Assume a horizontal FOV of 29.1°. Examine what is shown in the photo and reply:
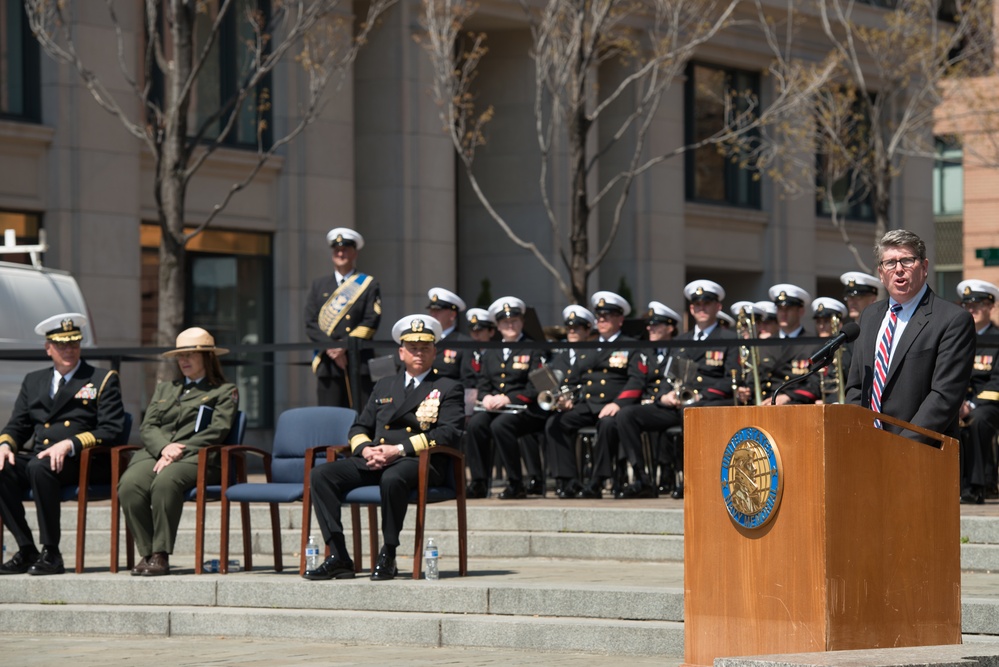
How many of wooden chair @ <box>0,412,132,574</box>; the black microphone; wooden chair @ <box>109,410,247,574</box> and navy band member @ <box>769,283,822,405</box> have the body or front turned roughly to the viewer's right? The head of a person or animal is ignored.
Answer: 1

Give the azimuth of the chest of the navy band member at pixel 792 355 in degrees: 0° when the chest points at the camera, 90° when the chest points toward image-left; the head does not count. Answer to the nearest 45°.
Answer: approximately 45°

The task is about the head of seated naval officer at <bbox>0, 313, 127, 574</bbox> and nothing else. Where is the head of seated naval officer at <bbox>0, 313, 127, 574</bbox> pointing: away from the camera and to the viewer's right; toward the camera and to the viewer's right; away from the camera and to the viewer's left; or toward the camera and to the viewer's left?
toward the camera and to the viewer's right

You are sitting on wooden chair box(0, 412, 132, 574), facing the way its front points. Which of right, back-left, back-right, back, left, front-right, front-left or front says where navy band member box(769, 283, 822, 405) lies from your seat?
back-left

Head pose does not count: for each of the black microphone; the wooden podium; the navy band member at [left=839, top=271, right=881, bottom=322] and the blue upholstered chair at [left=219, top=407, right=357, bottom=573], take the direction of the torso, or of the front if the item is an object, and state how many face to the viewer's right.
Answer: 1

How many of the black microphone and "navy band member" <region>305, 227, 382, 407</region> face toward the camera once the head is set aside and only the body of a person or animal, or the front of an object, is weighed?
1

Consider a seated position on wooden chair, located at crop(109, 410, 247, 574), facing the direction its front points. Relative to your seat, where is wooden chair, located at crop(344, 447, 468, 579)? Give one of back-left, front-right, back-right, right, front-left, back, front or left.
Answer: left

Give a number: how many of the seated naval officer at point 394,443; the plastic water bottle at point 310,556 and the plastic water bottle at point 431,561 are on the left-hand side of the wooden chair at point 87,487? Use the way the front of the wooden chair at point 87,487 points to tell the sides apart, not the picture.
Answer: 3

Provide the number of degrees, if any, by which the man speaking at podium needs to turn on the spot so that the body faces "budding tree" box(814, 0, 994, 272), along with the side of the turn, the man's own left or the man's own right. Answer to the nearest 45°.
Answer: approximately 135° to the man's own right

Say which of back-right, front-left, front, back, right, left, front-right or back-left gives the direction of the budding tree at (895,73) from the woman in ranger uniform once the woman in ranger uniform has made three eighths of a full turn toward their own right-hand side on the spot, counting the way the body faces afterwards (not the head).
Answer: front-right

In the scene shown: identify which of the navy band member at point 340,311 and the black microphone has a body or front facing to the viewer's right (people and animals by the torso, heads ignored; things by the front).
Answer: the black microphone

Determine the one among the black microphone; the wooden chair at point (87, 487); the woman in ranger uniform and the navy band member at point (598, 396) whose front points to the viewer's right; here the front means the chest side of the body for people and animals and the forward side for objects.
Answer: the black microphone
